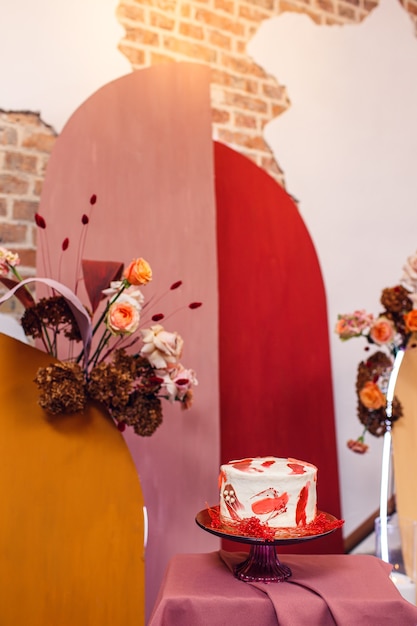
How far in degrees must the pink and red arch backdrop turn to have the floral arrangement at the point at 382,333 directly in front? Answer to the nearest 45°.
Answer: approximately 90° to its left

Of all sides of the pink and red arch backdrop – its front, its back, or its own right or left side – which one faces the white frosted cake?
front

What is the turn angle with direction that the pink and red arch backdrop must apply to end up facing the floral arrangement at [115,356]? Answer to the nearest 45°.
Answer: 0° — it already faces it

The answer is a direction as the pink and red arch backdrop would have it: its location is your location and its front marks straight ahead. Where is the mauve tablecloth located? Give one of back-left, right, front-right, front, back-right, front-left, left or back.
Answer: front

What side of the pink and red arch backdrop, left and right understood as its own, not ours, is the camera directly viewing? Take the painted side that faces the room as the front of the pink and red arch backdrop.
front

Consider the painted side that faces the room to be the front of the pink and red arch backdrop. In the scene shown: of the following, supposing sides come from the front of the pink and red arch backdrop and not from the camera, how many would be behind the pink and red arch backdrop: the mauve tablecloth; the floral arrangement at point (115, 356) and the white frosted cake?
0
